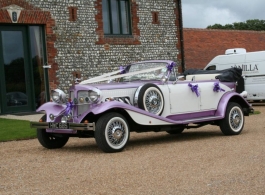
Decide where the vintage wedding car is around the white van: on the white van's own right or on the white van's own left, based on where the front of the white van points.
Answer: on the white van's own left

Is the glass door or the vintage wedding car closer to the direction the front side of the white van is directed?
the glass door

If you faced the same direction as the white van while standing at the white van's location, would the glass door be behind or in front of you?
in front

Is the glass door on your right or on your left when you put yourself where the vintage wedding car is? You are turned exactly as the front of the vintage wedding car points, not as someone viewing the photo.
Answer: on your right

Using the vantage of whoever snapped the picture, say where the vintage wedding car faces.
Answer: facing the viewer and to the left of the viewer

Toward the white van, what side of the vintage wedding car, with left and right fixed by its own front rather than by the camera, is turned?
back

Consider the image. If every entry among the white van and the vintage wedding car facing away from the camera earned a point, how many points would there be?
0

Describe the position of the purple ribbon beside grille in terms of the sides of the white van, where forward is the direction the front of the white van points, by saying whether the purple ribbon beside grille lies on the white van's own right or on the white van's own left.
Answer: on the white van's own left

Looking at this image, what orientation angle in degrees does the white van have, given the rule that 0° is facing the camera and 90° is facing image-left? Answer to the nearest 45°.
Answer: approximately 90°
